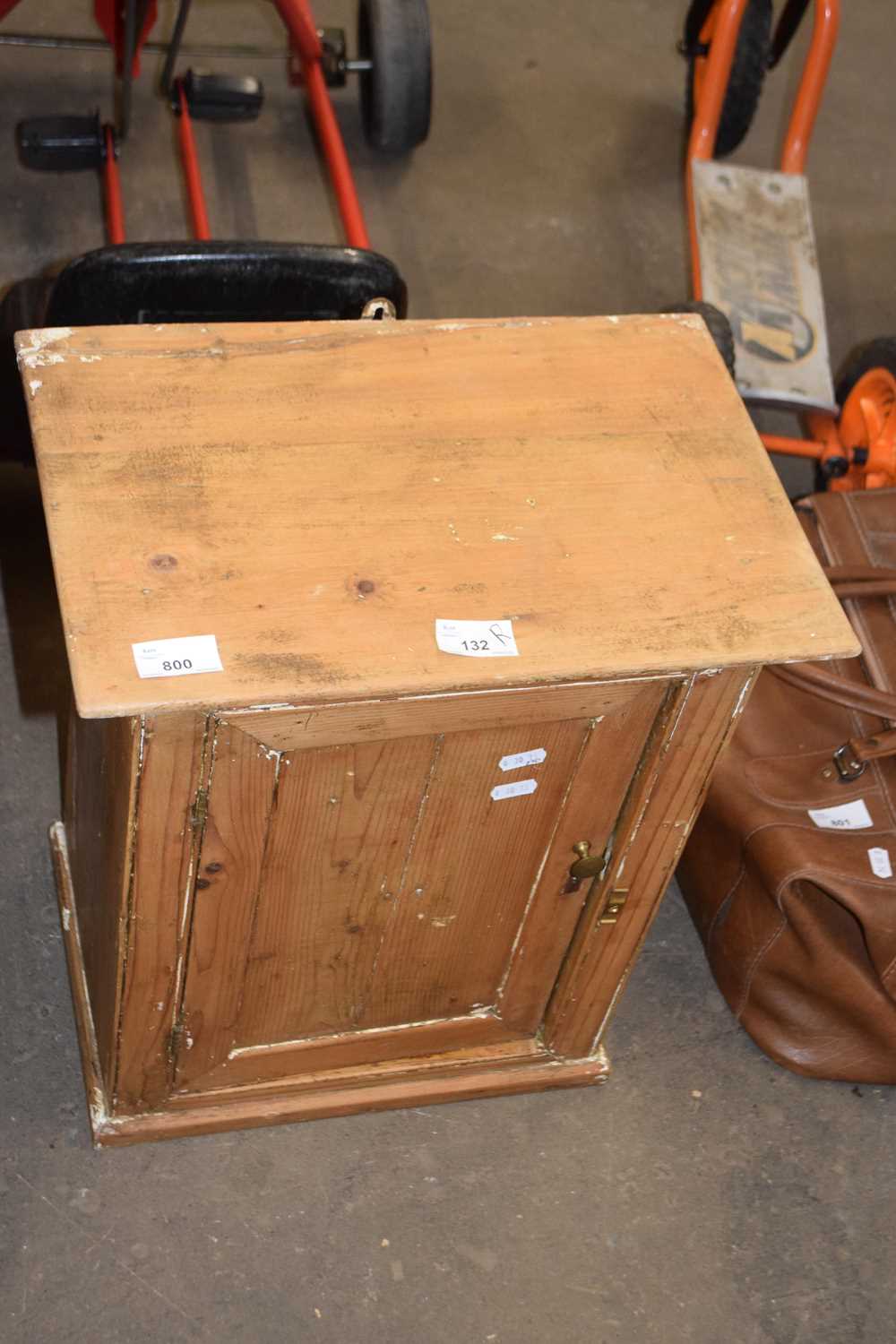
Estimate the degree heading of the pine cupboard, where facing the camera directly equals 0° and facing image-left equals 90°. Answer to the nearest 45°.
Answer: approximately 0°

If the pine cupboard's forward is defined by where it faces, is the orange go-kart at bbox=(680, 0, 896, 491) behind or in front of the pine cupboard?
behind

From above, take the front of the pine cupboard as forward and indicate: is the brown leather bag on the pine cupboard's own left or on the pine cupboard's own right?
on the pine cupboard's own left

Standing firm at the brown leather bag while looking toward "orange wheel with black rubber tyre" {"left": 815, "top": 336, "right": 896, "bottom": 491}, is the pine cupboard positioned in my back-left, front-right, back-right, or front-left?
back-left

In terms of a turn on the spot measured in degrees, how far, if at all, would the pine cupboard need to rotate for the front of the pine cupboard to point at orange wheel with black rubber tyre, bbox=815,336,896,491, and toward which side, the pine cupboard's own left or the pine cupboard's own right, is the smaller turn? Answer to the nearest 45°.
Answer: approximately 135° to the pine cupboard's own left

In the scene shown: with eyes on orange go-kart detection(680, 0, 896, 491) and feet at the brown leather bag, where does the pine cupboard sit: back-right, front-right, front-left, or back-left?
back-left
